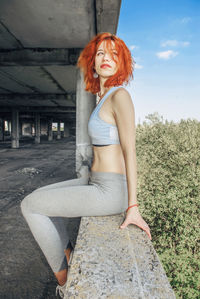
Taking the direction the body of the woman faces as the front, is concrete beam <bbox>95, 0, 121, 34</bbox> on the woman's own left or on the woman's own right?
on the woman's own right

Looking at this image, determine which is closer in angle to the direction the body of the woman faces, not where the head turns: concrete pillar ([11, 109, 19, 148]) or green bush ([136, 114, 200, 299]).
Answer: the concrete pillar

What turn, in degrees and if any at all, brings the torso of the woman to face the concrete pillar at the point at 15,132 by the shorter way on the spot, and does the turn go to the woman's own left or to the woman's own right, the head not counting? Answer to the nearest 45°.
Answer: approximately 90° to the woman's own right

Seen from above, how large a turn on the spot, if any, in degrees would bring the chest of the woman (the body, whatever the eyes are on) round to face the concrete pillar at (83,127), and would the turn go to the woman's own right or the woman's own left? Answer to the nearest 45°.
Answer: approximately 90° to the woman's own right

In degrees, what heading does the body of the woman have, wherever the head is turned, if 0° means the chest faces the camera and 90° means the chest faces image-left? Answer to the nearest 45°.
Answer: approximately 90°

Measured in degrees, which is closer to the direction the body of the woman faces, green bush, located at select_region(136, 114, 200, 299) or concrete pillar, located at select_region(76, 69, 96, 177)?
the concrete pillar

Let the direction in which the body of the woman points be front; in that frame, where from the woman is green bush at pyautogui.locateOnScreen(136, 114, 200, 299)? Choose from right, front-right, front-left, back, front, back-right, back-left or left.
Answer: back-right
